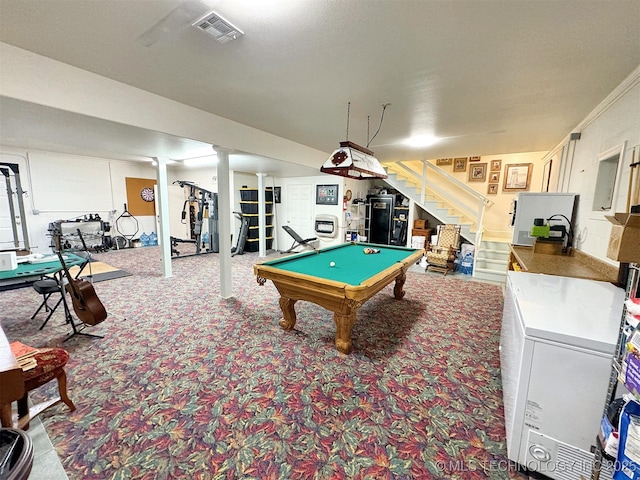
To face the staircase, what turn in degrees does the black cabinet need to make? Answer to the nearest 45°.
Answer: approximately 90° to its left

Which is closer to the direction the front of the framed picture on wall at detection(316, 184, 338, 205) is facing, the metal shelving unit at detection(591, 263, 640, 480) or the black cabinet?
the metal shelving unit

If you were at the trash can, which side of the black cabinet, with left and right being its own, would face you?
front

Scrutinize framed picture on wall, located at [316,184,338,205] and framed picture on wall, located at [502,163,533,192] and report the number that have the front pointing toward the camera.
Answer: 2

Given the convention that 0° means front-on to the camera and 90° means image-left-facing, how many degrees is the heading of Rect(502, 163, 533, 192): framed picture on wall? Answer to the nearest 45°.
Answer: approximately 0°

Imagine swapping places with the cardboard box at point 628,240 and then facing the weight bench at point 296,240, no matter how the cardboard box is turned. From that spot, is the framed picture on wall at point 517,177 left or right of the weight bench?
right

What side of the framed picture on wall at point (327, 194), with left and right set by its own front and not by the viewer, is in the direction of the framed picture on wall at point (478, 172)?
left

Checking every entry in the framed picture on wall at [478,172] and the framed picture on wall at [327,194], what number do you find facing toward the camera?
2

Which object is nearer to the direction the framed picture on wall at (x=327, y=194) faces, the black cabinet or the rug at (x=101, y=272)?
the rug

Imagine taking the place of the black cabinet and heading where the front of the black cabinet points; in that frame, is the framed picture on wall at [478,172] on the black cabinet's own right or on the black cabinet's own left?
on the black cabinet's own left

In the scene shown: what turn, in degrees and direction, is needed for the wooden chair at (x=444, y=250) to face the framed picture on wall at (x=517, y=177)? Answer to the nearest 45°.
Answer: approximately 180°
